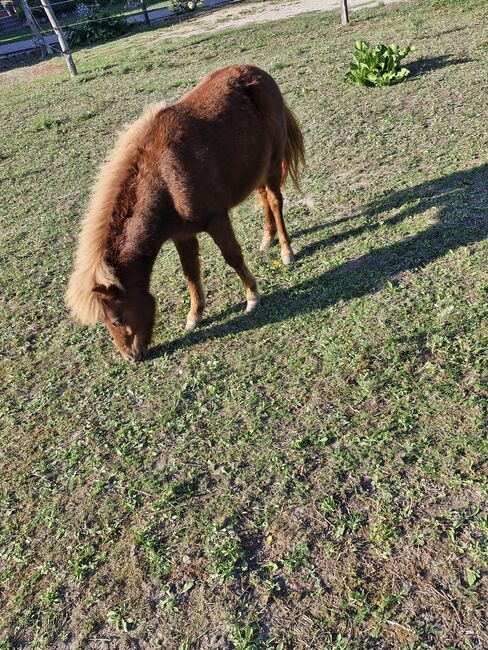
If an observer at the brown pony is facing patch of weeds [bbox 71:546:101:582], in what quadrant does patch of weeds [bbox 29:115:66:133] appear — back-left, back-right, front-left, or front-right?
back-right

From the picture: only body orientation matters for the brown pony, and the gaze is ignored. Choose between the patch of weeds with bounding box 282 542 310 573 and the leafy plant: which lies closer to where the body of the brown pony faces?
the patch of weeds

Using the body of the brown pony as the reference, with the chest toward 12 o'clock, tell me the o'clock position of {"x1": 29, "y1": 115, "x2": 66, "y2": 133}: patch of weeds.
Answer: The patch of weeds is roughly at 4 o'clock from the brown pony.

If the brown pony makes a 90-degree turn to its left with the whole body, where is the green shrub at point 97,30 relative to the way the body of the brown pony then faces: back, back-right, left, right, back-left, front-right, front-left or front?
back-left

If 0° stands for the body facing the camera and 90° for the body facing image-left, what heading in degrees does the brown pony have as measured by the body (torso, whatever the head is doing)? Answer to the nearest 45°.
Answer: approximately 45°

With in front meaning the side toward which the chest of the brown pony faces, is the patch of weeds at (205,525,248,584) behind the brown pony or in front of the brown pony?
in front

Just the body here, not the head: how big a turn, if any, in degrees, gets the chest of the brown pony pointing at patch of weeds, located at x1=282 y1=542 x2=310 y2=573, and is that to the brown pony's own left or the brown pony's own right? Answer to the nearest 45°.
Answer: approximately 45° to the brown pony's own left

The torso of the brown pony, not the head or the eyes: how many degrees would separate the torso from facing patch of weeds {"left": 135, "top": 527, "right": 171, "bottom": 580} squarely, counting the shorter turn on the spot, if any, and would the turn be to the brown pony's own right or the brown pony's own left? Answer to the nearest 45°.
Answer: approximately 45° to the brown pony's own left

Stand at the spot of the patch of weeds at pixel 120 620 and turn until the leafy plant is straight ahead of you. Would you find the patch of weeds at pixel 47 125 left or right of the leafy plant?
left

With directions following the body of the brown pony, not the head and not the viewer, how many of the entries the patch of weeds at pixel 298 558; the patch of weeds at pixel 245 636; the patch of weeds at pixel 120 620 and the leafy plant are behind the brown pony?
1

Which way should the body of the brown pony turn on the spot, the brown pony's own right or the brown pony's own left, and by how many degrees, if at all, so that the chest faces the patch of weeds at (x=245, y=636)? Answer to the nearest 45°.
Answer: approximately 45° to the brown pony's own left

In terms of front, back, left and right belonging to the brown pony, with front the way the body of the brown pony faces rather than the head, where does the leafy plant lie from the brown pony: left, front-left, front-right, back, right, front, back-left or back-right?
back
